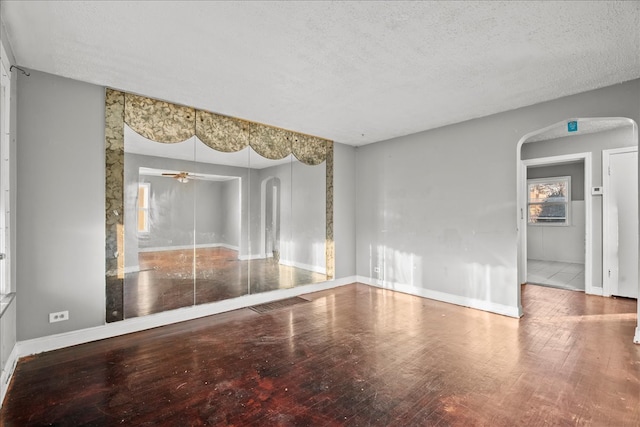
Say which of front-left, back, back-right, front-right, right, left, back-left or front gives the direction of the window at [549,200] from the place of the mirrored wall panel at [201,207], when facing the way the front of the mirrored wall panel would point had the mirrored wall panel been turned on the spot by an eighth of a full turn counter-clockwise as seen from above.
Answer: front
